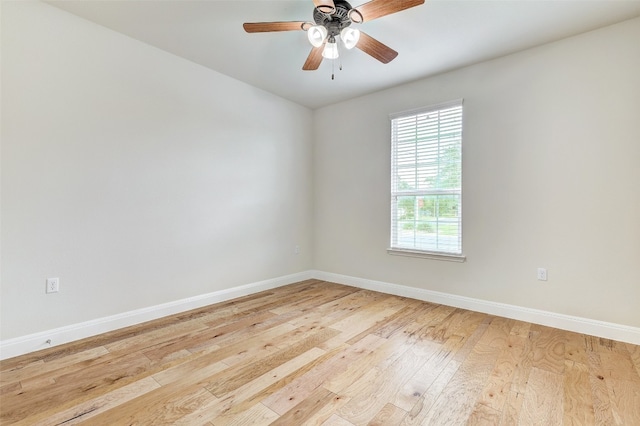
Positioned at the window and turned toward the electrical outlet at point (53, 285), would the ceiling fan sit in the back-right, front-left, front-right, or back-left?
front-left

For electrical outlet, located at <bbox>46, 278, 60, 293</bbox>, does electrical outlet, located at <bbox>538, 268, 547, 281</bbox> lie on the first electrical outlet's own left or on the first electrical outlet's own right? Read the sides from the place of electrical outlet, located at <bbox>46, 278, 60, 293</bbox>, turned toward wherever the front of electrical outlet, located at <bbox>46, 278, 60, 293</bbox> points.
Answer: on the first electrical outlet's own left

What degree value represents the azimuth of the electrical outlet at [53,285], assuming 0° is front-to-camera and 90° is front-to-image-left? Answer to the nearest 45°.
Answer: approximately 0°

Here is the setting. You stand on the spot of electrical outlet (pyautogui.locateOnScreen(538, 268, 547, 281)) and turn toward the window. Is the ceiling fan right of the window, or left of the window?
left

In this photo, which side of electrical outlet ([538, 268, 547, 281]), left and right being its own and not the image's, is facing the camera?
front

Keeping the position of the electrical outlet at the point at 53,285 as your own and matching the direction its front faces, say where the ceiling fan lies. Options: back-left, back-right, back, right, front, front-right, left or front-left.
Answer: front-left

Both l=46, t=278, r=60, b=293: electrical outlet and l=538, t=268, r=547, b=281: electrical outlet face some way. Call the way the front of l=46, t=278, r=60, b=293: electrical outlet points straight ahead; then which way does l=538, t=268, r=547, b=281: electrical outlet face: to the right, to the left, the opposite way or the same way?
to the right

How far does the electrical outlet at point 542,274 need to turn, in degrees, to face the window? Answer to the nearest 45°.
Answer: approximately 90° to its right

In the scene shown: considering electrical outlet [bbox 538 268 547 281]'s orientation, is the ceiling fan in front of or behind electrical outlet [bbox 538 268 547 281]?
in front

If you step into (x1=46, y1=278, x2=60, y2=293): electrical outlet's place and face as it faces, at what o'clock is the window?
The window is roughly at 10 o'clock from the electrical outlet.

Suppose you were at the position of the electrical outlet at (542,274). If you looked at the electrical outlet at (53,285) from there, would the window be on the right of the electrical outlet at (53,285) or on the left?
right
